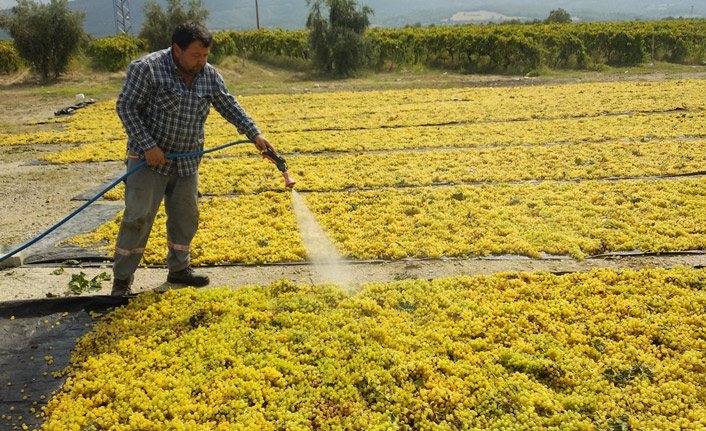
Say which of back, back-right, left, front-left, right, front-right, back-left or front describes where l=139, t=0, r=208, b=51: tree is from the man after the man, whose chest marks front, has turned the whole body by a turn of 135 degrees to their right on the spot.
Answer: right

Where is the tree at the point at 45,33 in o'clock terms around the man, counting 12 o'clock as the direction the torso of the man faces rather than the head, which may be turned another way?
The tree is roughly at 7 o'clock from the man.

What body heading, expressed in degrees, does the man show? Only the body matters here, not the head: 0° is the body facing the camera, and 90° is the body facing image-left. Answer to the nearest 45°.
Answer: approximately 315°

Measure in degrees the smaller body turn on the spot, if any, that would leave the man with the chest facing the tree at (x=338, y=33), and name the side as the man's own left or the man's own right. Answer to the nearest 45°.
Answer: approximately 135° to the man's own left
